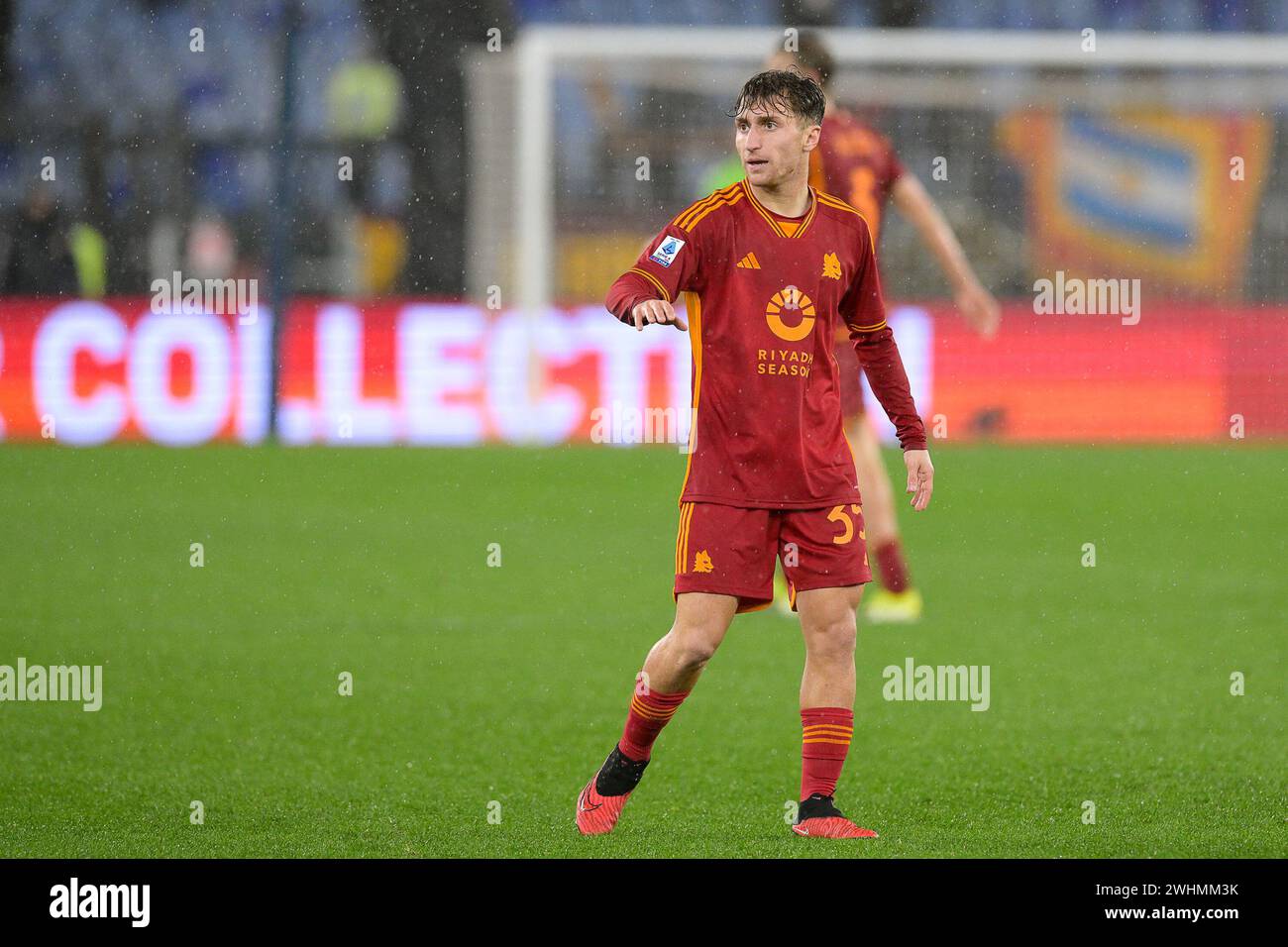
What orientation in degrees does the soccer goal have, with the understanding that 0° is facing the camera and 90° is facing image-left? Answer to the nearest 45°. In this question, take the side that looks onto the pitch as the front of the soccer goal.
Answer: approximately 0°

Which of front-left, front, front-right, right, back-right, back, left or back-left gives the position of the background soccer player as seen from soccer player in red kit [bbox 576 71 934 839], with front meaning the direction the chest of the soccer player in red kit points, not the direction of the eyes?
back

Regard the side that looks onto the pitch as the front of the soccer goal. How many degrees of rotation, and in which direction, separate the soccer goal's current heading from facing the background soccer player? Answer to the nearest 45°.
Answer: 0° — it already faces them

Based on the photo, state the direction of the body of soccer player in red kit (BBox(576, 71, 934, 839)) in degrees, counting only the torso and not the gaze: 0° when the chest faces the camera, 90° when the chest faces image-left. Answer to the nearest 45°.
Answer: approximately 0°
